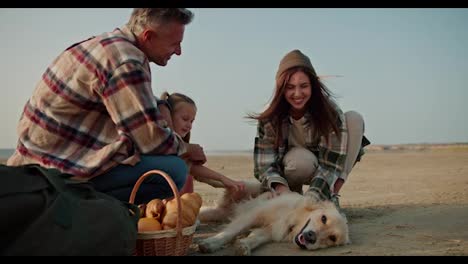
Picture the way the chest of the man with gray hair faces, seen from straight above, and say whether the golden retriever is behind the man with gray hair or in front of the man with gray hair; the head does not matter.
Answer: in front

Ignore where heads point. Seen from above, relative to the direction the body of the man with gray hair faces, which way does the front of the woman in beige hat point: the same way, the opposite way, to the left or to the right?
to the right

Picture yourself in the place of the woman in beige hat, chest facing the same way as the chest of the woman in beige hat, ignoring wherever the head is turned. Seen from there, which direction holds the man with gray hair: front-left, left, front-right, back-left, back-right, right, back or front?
front-right

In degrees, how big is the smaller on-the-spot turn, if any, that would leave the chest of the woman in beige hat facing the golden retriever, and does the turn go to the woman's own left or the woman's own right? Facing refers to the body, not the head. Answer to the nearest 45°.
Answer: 0° — they already face it

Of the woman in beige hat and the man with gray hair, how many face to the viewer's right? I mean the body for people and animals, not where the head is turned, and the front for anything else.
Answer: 1

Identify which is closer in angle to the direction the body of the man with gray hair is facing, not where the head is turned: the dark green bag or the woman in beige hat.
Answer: the woman in beige hat

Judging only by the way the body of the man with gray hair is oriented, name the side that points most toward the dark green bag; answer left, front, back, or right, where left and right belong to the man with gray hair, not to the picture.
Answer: right

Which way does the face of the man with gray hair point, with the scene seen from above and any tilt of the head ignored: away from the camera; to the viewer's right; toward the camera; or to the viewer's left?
to the viewer's right

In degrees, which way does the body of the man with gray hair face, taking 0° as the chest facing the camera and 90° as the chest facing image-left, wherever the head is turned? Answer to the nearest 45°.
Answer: approximately 270°

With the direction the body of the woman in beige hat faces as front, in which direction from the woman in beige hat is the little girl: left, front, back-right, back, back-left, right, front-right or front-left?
front-right
